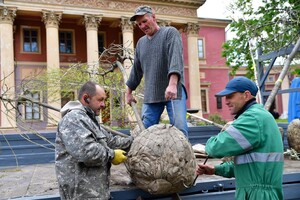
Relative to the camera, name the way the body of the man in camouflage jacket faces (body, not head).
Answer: to the viewer's right

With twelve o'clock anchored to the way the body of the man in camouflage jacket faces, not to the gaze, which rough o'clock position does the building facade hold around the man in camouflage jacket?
The building facade is roughly at 9 o'clock from the man in camouflage jacket.

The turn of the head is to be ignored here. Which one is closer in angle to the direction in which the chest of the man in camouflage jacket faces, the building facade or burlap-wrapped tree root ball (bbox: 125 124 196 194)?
the burlap-wrapped tree root ball

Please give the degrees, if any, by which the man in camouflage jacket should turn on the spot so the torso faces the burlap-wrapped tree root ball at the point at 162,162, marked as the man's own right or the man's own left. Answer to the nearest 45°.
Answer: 0° — they already face it
